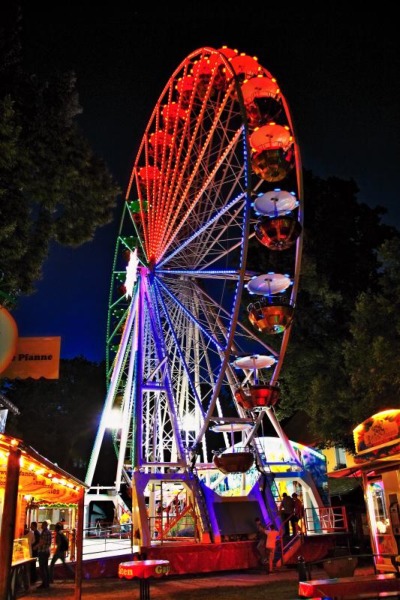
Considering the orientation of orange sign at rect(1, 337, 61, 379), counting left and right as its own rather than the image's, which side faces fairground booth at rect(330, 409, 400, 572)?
left

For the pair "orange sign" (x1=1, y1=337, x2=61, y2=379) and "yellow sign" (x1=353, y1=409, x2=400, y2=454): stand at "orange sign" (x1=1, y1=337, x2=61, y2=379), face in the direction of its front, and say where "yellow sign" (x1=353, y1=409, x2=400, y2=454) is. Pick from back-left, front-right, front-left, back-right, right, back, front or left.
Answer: left

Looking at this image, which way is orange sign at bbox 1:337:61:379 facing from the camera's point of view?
toward the camera

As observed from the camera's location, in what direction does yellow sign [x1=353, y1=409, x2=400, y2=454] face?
facing the viewer and to the left of the viewer
